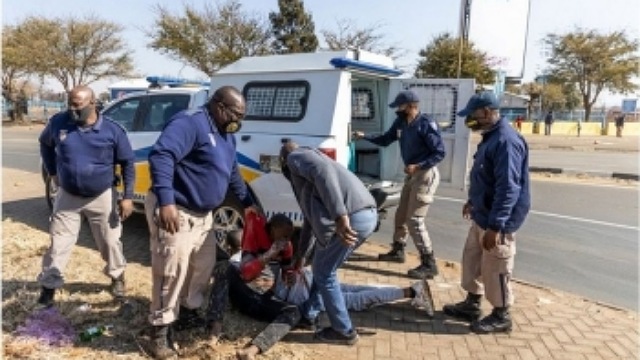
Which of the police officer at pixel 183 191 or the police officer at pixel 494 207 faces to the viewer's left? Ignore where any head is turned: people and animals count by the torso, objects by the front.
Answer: the police officer at pixel 494 207

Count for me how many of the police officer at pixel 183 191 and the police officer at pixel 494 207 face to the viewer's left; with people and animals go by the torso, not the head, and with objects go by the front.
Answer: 1

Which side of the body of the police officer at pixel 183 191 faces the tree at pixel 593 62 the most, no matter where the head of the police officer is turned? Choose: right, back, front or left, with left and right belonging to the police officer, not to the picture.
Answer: left

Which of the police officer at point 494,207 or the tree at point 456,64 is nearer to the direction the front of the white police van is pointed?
the tree

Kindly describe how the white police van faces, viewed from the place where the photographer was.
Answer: facing away from the viewer and to the left of the viewer

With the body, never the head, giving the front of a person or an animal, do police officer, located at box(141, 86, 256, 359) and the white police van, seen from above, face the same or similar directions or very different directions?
very different directions

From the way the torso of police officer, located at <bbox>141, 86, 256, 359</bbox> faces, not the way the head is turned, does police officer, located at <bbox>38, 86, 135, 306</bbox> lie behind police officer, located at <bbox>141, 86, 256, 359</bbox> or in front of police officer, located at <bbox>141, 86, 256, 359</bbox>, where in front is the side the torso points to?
behind

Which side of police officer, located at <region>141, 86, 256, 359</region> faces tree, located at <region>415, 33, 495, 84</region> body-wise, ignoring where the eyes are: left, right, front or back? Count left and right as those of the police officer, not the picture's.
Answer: left

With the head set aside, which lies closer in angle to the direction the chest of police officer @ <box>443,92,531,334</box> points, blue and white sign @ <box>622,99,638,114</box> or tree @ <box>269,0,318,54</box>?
the tree

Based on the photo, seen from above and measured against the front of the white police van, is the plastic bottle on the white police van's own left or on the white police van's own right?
on the white police van's own left

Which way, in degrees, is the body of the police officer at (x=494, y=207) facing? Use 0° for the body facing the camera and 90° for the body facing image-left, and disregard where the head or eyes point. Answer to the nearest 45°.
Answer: approximately 90°

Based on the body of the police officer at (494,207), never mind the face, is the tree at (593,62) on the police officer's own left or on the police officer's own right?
on the police officer's own right

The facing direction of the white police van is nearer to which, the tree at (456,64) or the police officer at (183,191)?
the tree

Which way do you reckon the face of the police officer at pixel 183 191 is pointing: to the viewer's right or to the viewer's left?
to the viewer's right
